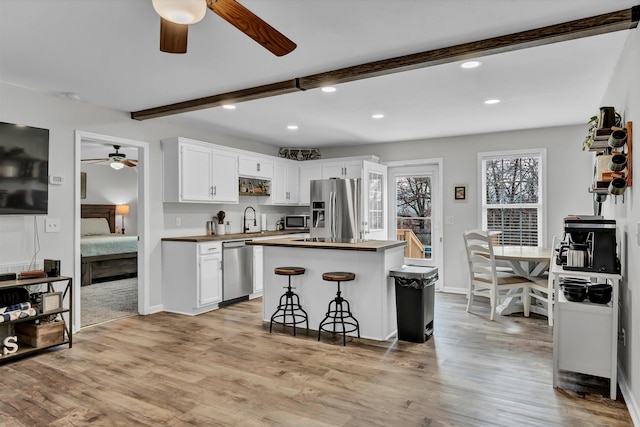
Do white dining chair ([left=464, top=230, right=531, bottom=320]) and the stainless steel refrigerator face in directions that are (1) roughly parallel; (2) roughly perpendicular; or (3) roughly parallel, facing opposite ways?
roughly perpendicular

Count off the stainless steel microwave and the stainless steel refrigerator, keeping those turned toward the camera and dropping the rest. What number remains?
2

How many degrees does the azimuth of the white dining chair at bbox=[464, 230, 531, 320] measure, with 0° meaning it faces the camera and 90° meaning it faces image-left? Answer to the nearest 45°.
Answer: approximately 225°

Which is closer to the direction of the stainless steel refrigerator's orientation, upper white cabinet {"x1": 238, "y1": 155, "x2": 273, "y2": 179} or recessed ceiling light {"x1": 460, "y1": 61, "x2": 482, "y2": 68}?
the recessed ceiling light

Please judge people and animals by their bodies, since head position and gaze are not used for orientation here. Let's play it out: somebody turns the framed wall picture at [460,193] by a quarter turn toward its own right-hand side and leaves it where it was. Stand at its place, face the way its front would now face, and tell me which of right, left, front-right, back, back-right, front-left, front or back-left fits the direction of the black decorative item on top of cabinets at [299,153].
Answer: front

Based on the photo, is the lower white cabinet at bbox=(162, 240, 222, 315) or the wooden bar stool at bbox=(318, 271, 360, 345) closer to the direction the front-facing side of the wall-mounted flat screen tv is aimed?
the wooden bar stool

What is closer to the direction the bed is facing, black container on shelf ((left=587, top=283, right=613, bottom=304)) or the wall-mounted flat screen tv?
the black container on shelf

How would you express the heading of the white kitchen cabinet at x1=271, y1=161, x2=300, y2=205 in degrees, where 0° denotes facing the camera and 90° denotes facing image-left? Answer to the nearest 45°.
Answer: approximately 0°

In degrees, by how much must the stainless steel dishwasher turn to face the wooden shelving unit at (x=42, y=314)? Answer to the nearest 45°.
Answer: approximately 90° to its right

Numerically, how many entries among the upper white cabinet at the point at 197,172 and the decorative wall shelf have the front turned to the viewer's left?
1

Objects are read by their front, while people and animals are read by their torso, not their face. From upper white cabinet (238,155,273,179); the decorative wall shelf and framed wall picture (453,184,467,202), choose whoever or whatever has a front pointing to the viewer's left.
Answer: the decorative wall shelf

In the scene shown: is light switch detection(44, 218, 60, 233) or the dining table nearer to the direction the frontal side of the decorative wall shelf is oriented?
the light switch

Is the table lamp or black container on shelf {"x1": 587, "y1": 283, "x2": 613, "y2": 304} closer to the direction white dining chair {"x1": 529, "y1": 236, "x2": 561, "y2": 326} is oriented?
the table lamp

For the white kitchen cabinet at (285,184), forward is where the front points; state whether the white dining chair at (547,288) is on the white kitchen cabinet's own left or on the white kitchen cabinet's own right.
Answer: on the white kitchen cabinet's own left

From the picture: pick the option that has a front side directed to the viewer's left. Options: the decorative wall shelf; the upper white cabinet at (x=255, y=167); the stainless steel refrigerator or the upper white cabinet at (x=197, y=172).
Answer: the decorative wall shelf
